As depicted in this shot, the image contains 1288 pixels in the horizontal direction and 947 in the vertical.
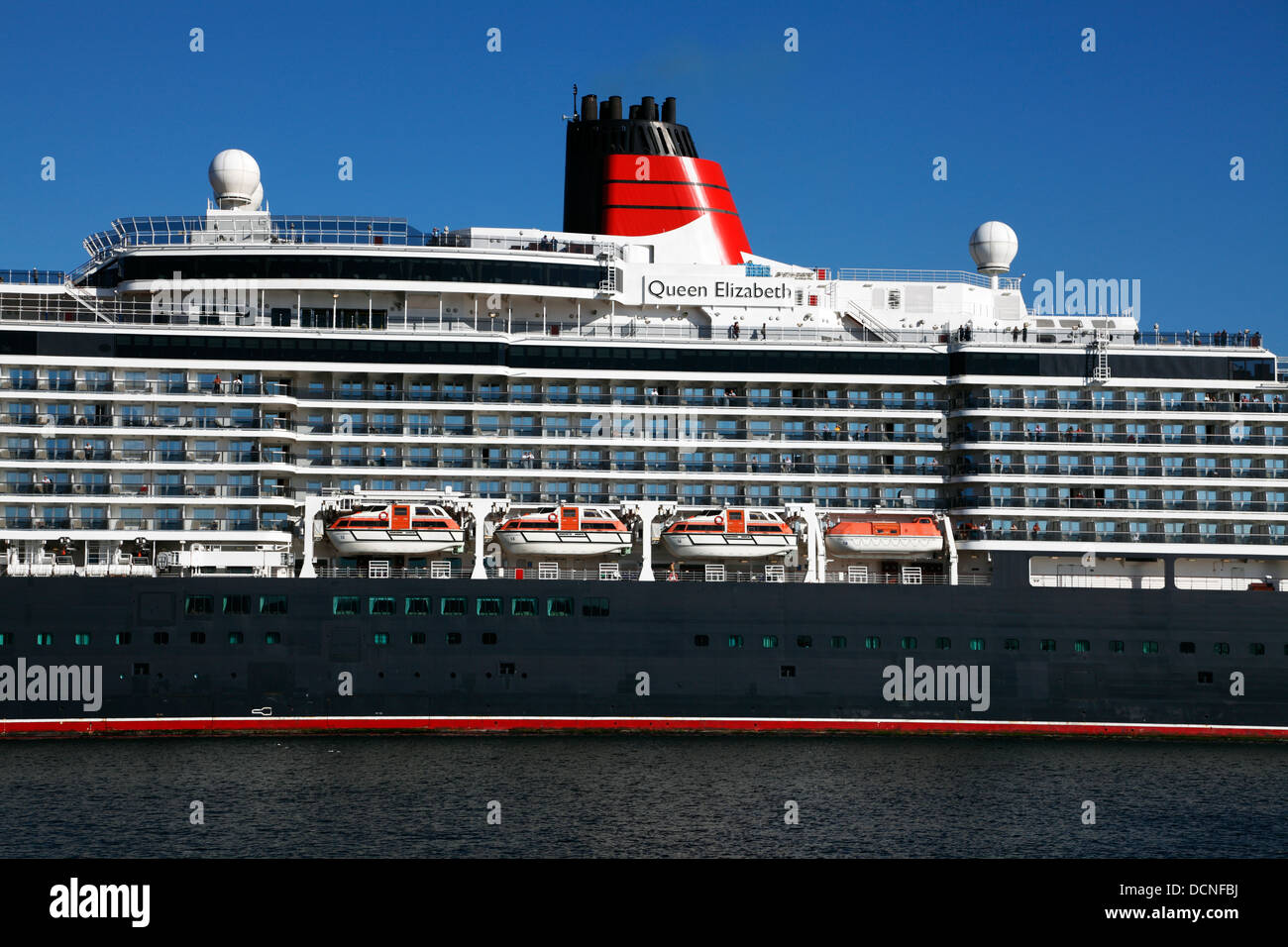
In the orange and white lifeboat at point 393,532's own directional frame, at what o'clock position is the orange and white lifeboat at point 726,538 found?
the orange and white lifeboat at point 726,538 is roughly at 6 o'clock from the orange and white lifeboat at point 393,532.

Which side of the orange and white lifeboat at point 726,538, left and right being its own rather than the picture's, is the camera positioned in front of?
left

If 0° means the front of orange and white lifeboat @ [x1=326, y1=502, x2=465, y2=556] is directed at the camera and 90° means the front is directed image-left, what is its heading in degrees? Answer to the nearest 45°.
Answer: approximately 90°

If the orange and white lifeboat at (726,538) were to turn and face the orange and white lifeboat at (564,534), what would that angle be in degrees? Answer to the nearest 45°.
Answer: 0° — it already faces it

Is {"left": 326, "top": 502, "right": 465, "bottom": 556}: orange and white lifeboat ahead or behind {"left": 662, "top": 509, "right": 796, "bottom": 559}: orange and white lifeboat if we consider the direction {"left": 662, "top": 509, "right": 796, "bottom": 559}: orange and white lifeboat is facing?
ahead

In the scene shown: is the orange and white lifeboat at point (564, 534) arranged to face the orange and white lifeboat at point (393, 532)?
yes

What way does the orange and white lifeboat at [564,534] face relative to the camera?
to the viewer's left
